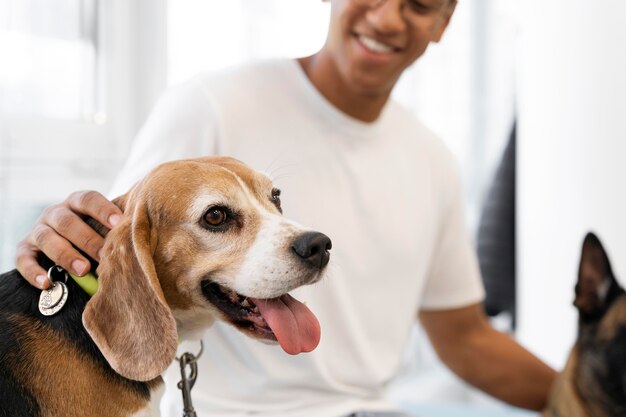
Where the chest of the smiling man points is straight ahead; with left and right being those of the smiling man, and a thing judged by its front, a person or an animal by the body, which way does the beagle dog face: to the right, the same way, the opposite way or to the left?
to the left

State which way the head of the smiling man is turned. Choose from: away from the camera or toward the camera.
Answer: toward the camera

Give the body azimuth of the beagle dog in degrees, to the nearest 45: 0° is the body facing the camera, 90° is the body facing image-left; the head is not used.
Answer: approximately 315°

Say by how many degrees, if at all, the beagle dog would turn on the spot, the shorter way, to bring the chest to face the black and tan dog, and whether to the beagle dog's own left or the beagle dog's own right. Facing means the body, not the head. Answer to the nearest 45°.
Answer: approximately 90° to the beagle dog's own left
